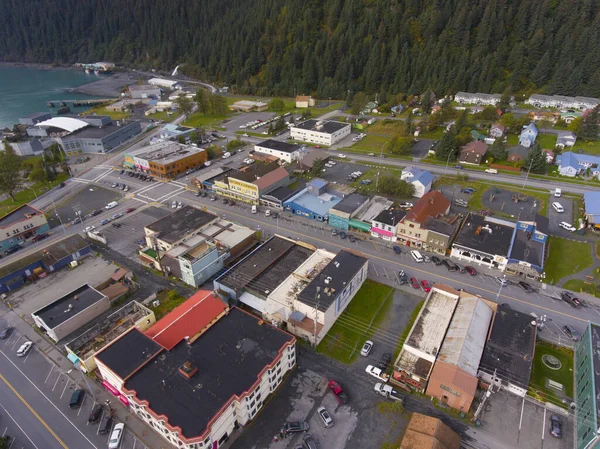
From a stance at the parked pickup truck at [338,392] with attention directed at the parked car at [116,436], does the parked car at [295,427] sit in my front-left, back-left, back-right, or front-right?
front-left

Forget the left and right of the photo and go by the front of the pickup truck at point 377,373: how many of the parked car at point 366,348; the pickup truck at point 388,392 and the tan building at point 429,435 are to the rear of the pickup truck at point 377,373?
2

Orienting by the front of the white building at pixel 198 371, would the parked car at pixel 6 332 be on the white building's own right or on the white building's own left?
on the white building's own right

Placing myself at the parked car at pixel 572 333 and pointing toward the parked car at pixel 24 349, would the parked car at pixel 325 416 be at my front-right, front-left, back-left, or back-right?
front-left

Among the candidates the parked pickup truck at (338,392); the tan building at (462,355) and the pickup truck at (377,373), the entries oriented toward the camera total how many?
1
